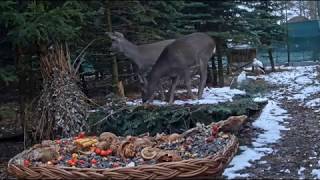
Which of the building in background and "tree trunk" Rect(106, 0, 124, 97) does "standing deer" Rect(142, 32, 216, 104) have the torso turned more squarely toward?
the tree trunk

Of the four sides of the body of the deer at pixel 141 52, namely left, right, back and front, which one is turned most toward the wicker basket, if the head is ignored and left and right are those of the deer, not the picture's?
left

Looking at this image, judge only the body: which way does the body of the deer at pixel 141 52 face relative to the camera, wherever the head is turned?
to the viewer's left

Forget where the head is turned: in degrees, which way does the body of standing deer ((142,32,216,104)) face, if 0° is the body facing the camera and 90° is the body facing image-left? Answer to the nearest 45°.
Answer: approximately 90°

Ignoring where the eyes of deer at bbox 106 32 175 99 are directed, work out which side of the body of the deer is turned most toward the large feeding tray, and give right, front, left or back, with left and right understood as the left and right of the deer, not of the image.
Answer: left

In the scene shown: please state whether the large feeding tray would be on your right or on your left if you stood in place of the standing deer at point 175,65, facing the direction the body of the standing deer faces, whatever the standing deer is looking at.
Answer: on your left

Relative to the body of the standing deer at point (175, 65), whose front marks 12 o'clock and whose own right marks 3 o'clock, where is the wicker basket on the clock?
The wicker basket is roughly at 9 o'clock from the standing deer.
